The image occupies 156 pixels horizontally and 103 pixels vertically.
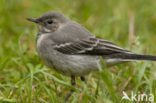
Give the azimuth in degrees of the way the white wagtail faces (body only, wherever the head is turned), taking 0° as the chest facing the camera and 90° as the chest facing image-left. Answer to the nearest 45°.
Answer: approximately 90°
